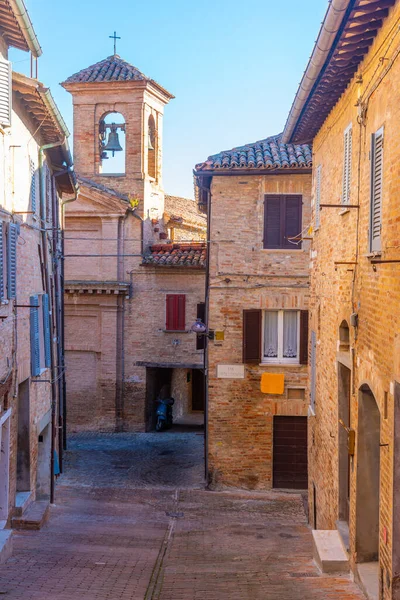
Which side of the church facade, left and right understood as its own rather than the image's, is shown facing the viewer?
front

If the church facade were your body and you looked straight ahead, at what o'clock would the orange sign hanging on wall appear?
The orange sign hanging on wall is roughly at 11 o'clock from the church facade.
